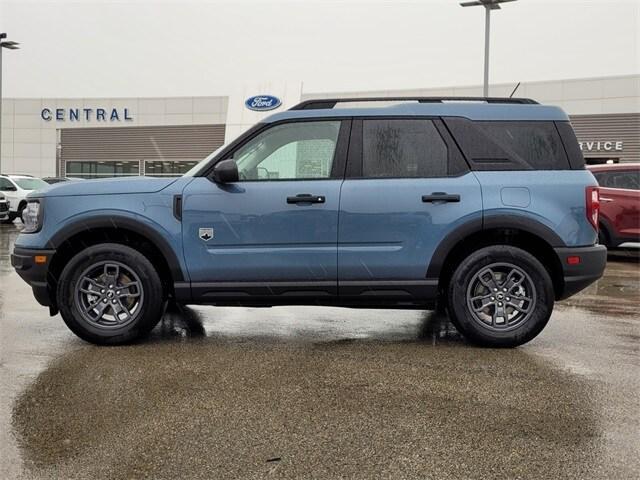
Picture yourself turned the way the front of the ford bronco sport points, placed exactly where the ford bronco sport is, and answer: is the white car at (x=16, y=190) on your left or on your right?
on your right

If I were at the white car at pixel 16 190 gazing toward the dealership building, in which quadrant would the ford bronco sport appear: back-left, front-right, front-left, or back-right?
back-right

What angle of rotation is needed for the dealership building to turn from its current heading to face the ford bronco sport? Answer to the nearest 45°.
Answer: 0° — it already faces it

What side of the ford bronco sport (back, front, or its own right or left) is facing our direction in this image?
left

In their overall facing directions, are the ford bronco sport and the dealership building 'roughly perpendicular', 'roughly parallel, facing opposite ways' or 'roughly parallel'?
roughly perpendicular

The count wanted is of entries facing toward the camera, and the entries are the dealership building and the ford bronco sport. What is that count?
1

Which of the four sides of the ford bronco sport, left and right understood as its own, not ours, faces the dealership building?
right
